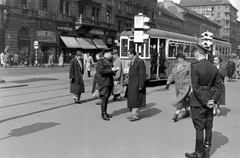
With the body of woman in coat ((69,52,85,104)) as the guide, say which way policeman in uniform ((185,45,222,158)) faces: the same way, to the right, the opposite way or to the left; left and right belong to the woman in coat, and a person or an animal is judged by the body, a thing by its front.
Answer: the opposite way

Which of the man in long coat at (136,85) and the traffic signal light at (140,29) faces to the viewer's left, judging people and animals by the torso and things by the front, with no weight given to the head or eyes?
the man in long coat

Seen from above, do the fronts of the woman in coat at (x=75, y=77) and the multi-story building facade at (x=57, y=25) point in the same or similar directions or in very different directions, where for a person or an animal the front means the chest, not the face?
same or similar directions

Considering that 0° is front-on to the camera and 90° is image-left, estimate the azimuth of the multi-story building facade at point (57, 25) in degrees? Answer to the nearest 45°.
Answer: approximately 315°

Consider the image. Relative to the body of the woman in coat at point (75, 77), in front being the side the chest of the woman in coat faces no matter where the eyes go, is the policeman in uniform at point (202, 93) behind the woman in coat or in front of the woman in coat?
in front

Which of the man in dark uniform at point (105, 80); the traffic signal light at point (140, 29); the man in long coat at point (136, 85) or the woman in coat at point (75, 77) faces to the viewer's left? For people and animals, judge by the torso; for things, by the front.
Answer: the man in long coat

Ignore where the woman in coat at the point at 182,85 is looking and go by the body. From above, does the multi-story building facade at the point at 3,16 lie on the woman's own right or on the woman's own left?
on the woman's own right

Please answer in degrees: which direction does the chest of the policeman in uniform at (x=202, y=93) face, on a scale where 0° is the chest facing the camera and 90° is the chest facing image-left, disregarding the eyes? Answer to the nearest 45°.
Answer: approximately 135°

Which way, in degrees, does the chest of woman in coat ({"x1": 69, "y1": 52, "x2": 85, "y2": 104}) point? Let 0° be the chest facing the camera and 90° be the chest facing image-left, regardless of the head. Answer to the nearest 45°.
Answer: approximately 315°

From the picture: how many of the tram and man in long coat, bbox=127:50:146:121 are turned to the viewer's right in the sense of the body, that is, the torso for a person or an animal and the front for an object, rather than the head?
0

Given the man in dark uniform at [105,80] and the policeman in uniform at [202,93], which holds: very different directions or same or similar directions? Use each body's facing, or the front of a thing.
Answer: very different directions

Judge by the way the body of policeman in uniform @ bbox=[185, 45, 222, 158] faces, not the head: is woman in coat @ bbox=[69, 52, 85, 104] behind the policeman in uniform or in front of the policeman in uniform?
in front

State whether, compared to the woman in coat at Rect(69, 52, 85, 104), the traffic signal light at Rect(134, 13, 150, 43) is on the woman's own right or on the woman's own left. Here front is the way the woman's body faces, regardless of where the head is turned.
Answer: on the woman's own left

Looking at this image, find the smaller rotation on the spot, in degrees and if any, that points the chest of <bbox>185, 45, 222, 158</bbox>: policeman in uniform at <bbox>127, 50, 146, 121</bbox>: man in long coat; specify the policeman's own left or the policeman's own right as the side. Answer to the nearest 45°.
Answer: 0° — they already face them
